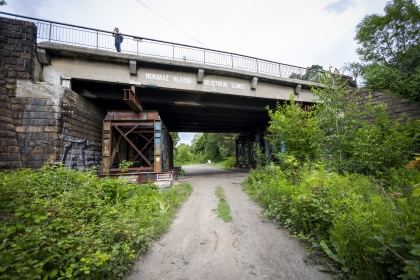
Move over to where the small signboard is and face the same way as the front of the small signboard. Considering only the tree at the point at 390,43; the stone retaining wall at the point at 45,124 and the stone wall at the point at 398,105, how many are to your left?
2

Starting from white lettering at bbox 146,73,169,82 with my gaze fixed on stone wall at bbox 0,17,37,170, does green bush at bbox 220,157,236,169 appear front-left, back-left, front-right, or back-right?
back-right

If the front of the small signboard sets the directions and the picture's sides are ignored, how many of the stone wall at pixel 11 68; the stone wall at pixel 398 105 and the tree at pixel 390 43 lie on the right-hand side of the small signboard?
1

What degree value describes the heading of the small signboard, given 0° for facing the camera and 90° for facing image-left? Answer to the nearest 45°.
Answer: approximately 0°

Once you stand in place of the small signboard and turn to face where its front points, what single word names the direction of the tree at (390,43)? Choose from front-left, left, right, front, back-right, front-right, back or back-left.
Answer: left

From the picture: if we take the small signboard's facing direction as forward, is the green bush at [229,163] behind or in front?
behind

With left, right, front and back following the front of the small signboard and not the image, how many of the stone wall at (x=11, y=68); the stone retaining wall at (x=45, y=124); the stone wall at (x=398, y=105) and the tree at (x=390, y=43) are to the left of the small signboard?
2

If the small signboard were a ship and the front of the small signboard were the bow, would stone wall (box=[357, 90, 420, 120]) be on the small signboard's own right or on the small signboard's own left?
on the small signboard's own left
